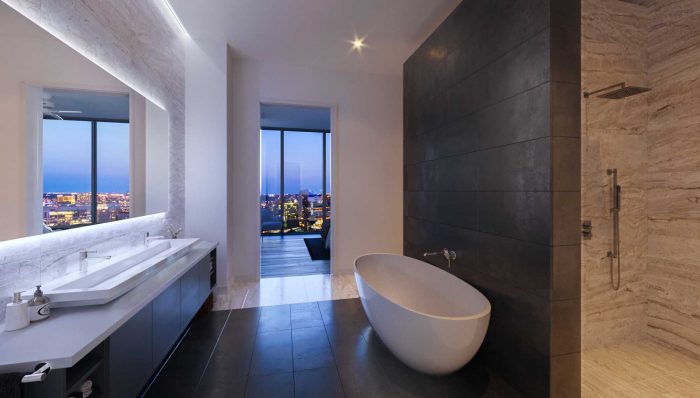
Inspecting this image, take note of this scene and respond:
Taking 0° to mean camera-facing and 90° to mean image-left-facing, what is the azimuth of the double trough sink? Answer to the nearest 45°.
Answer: approximately 315°

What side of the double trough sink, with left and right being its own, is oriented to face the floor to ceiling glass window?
left
